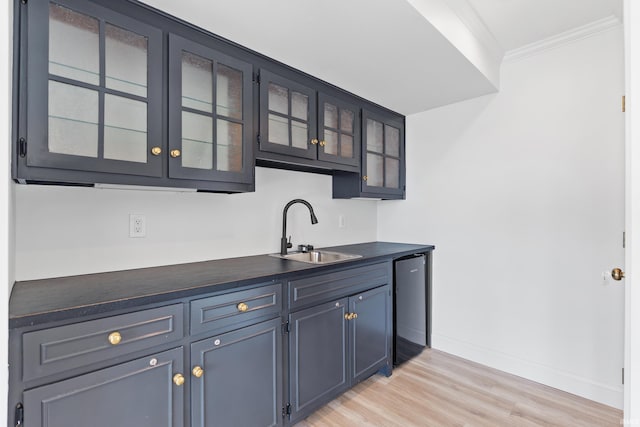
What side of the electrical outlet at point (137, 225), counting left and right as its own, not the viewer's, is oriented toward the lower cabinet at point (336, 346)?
left

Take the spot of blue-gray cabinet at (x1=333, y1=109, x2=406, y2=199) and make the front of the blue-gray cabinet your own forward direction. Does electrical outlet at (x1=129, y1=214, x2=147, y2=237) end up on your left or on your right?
on your right

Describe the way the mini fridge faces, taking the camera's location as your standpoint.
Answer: facing the viewer and to the right of the viewer
